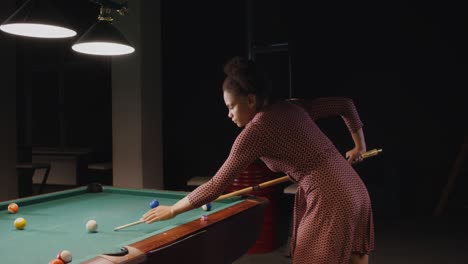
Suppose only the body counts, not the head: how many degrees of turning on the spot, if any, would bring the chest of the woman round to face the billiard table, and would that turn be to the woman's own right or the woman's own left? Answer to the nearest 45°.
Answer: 0° — they already face it

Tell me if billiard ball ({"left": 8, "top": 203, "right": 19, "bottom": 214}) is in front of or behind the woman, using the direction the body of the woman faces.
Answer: in front

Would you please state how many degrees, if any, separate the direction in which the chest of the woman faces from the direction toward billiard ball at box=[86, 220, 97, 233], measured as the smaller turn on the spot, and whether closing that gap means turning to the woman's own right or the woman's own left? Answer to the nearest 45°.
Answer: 0° — they already face it

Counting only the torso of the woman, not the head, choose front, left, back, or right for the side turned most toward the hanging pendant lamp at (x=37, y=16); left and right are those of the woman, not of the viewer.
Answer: front

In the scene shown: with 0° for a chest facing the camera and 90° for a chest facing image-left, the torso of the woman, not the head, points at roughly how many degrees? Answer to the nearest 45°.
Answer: approximately 90°

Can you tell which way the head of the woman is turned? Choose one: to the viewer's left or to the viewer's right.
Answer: to the viewer's left
